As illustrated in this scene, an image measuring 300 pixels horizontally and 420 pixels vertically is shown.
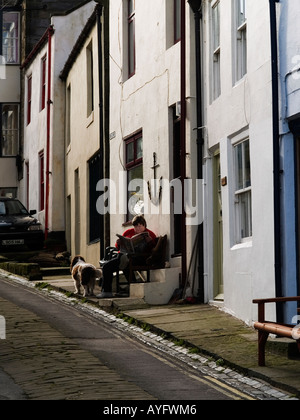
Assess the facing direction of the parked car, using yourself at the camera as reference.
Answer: facing the viewer and to the right of the viewer

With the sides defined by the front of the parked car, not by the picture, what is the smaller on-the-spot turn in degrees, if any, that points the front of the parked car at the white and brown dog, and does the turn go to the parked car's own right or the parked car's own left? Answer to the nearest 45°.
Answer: approximately 45° to the parked car's own right

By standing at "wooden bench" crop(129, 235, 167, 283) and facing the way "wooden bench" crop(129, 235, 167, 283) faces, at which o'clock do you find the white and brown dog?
The white and brown dog is roughly at 12 o'clock from the wooden bench.

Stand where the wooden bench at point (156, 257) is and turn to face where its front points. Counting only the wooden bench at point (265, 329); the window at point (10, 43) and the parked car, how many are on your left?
1

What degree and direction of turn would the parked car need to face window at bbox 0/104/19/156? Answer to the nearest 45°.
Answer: approximately 135° to its left

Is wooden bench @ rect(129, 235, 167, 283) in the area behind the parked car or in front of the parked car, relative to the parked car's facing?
in front

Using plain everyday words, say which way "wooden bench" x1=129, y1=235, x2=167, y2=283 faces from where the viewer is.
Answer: facing to the left of the viewer

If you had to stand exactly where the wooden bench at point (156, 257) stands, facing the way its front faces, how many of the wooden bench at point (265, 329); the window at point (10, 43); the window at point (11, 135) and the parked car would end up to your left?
1

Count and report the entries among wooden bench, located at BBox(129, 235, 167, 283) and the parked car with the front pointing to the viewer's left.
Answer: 1
